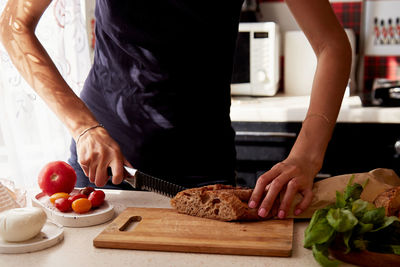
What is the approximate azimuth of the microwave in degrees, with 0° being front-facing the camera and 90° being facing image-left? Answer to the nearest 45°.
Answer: approximately 0°

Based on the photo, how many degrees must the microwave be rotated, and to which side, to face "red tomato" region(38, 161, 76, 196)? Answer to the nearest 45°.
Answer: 0° — it already faces it

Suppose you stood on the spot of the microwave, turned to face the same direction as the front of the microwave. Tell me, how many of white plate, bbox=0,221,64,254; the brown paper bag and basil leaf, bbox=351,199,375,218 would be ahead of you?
3

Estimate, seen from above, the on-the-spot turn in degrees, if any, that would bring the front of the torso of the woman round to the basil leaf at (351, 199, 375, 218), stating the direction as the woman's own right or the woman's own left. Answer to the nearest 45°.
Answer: approximately 45° to the woman's own left

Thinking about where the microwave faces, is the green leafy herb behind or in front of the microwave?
in front

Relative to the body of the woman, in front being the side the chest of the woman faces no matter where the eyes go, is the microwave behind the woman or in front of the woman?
behind

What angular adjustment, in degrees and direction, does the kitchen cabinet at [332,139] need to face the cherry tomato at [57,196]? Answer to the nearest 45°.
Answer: approximately 45° to its right

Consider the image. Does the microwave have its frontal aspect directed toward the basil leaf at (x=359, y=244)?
yes

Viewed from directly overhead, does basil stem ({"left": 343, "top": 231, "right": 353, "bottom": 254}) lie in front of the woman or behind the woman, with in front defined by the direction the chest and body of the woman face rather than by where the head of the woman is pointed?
in front

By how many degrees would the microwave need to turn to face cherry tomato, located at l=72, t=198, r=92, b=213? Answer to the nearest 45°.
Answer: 0° — it already faces it

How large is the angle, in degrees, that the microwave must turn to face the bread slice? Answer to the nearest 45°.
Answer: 0° — it already faces it

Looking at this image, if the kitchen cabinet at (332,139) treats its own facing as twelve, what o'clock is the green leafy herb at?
The green leafy herb is roughly at 12 o'clock from the kitchen cabinet.

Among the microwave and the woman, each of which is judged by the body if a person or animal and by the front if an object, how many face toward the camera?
2

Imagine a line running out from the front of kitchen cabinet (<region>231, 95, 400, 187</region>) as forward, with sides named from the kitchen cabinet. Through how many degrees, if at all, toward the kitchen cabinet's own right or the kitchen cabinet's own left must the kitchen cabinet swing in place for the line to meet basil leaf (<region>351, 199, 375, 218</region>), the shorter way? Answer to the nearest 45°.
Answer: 0° — it already faces it
